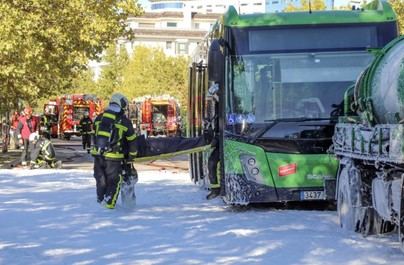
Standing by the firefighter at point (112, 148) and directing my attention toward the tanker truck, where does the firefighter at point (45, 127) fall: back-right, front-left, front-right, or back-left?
back-left

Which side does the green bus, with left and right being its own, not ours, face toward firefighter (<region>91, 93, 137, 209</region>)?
right

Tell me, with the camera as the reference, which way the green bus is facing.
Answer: facing the viewer

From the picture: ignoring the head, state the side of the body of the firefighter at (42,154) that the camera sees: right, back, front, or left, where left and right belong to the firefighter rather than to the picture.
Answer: left
